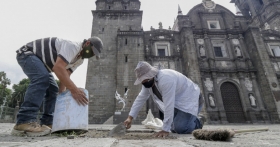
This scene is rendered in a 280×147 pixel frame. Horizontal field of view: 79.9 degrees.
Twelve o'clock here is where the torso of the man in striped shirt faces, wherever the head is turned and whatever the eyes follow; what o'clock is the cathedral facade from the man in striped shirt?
The cathedral facade is roughly at 11 o'clock from the man in striped shirt.

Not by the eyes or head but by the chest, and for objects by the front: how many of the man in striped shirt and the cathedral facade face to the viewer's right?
1

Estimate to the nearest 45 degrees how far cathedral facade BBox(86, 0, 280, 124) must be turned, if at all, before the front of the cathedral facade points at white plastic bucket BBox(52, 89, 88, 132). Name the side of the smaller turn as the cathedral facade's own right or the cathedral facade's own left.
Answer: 0° — it already faces it

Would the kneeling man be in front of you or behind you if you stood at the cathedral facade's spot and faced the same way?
in front

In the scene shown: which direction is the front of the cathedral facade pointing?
toward the camera

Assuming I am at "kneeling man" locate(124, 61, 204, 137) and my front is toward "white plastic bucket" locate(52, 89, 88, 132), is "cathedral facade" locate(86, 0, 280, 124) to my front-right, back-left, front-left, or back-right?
back-right

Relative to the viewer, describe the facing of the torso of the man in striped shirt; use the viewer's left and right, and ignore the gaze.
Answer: facing to the right of the viewer

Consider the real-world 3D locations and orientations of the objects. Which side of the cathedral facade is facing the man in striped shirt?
front

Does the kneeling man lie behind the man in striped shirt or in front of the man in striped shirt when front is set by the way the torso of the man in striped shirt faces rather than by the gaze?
in front

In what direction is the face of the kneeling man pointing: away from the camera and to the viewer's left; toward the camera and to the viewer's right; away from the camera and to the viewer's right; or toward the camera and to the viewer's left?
toward the camera and to the viewer's left
